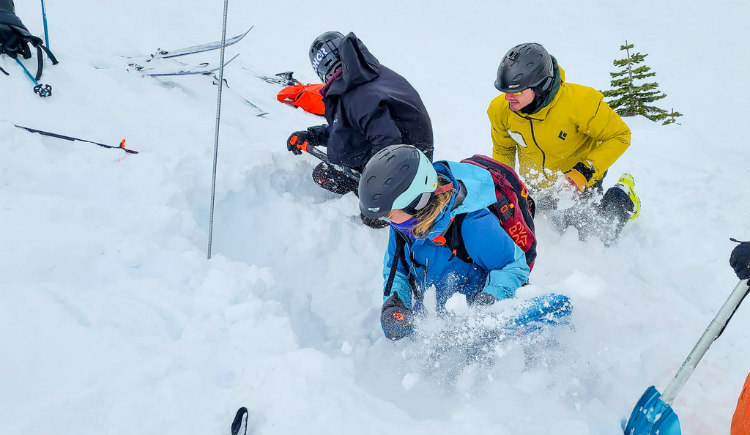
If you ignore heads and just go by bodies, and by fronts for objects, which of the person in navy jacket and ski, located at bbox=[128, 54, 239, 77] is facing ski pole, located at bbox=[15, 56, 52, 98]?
the person in navy jacket

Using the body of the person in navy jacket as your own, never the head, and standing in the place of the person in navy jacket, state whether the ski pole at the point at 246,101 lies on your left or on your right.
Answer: on your right

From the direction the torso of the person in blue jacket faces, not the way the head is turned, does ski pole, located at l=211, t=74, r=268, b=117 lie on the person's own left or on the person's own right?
on the person's own right

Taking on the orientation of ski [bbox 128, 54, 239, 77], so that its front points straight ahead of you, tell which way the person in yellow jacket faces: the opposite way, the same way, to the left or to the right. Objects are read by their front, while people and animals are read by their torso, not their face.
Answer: the opposite way

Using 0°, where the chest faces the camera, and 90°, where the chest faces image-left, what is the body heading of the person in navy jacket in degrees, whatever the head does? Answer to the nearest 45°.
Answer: approximately 90°

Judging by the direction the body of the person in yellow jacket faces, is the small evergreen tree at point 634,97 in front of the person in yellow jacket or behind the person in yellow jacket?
behind

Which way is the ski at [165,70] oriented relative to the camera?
to the viewer's right
